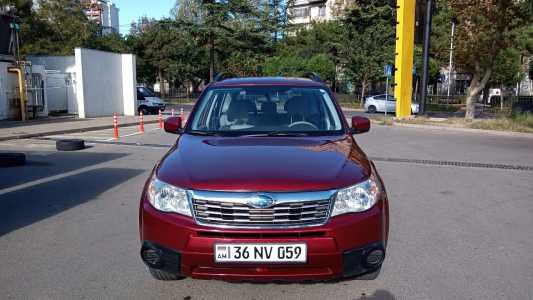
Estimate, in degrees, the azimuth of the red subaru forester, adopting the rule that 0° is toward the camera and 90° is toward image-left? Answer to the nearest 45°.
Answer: approximately 0°

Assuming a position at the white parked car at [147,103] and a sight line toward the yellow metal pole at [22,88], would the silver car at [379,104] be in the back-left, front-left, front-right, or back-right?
back-left

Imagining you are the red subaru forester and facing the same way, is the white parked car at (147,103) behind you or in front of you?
behind

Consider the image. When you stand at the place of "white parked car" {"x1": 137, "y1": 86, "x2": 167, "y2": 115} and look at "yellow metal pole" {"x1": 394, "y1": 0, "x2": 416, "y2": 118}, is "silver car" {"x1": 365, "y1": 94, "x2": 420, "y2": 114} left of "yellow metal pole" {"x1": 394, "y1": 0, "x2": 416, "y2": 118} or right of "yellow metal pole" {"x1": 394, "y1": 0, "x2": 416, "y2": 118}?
left

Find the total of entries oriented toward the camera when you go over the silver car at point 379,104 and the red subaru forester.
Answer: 1

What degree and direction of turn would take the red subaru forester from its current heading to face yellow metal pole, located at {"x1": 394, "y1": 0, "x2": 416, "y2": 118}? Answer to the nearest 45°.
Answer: approximately 180°

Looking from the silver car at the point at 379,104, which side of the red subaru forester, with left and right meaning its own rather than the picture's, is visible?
back
